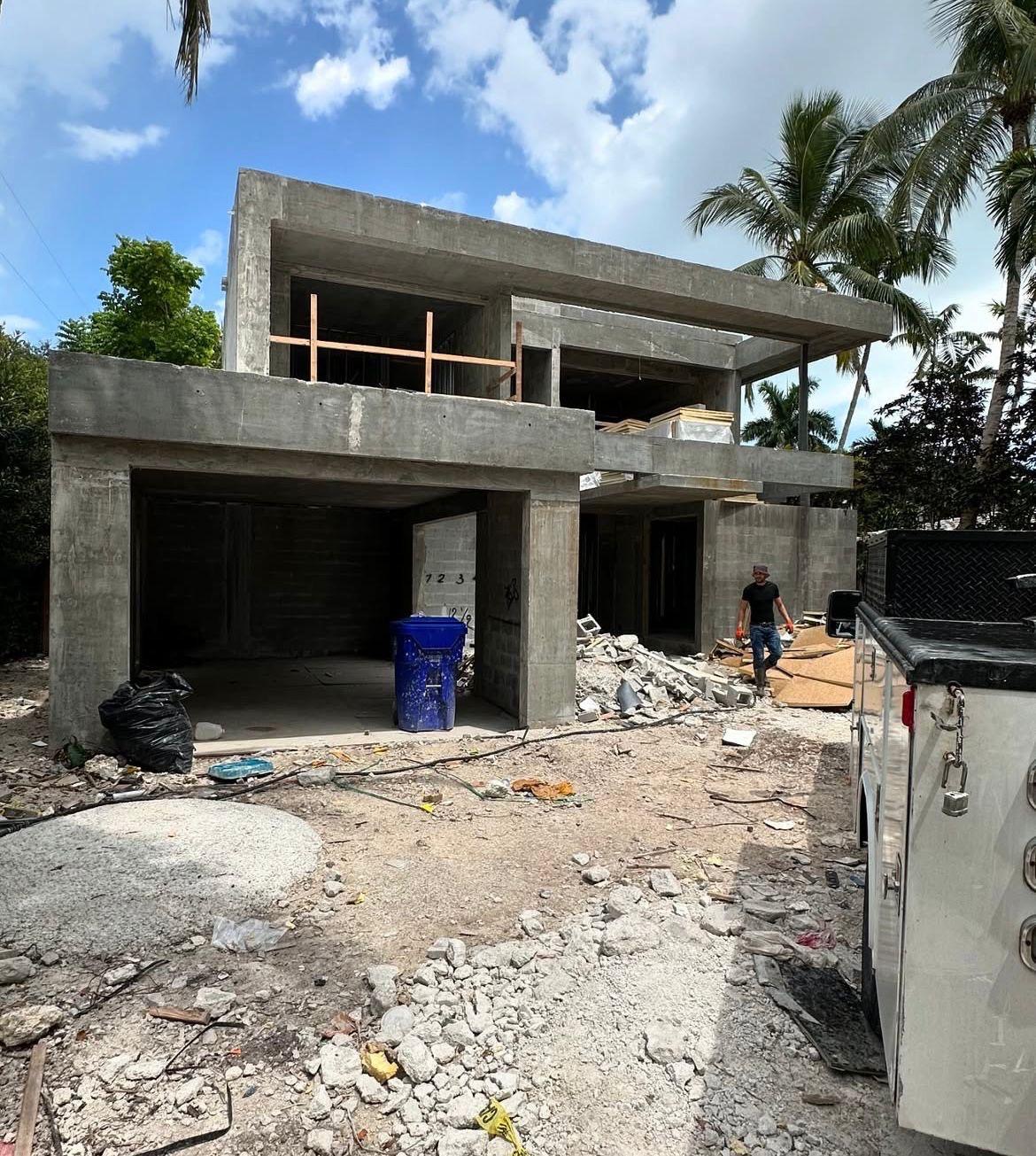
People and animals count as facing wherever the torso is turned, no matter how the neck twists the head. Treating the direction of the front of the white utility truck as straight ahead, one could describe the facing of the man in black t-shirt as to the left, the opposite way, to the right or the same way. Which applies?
the opposite way

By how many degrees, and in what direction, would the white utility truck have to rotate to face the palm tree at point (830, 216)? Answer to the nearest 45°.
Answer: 0° — it already faces it

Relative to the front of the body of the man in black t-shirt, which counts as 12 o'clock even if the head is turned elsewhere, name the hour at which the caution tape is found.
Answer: The caution tape is roughly at 12 o'clock from the man in black t-shirt.

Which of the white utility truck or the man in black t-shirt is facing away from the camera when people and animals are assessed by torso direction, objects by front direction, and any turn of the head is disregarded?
the white utility truck

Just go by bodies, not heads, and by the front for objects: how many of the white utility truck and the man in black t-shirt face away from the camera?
1

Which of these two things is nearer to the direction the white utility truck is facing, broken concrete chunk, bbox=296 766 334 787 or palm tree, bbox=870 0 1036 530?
the palm tree

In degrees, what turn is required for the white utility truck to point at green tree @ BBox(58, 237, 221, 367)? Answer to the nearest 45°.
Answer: approximately 45° to its left

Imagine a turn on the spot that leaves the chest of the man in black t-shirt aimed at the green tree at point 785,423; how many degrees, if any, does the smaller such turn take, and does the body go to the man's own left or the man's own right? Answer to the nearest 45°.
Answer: approximately 180°

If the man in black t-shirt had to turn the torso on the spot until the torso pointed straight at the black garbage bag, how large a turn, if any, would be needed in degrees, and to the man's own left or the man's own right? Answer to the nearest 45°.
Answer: approximately 45° to the man's own right

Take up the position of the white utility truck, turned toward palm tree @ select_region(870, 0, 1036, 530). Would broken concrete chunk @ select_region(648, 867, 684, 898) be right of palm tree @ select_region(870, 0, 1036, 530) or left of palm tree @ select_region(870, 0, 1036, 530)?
left

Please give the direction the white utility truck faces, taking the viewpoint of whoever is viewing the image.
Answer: facing away from the viewer

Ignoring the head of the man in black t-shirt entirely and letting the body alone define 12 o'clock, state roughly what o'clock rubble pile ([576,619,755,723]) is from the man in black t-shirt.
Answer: The rubble pile is roughly at 2 o'clock from the man in black t-shirt.
